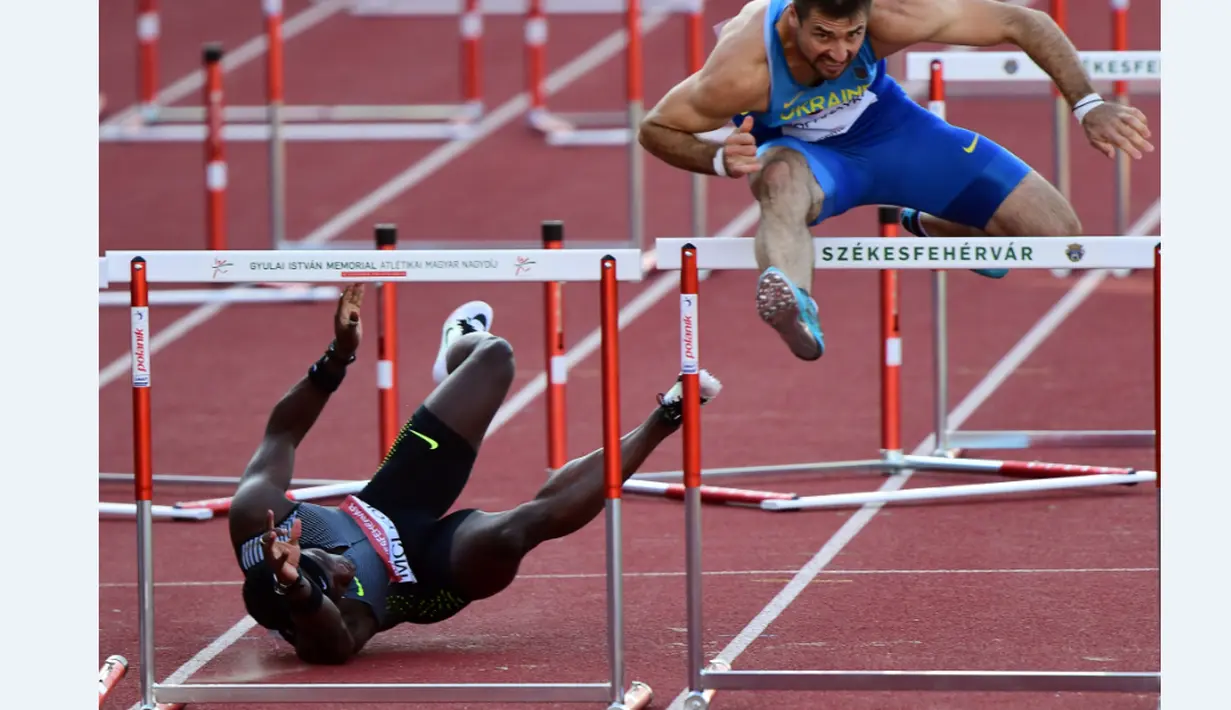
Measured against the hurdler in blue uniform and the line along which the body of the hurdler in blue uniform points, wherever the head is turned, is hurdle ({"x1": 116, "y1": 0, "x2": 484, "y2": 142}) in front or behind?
behind

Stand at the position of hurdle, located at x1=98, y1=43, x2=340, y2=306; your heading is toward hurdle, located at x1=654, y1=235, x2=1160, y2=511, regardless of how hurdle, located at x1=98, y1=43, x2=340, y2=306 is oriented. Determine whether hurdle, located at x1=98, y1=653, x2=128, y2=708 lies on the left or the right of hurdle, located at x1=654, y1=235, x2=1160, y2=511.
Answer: right

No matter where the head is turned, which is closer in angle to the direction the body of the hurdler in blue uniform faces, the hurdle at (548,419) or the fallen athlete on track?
the fallen athlete on track

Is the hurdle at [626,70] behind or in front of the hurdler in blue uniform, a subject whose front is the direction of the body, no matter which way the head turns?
behind

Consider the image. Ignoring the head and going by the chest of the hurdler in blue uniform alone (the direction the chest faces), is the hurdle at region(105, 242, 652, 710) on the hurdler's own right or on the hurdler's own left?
on the hurdler's own right

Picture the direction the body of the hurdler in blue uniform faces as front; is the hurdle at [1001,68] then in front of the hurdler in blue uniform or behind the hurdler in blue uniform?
behind

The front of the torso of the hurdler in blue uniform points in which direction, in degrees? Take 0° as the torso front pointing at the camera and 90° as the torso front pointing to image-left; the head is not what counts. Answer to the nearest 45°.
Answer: approximately 0°

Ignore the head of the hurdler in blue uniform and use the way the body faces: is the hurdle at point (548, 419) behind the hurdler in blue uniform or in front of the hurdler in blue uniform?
behind

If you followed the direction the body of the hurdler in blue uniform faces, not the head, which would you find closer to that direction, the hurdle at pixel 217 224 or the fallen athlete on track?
the fallen athlete on track
